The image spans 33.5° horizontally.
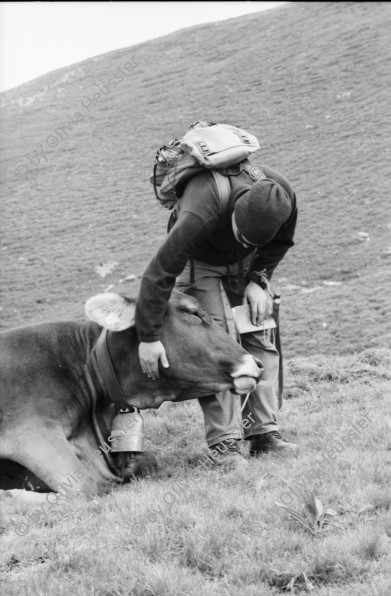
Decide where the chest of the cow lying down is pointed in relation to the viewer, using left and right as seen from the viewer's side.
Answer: facing to the right of the viewer
